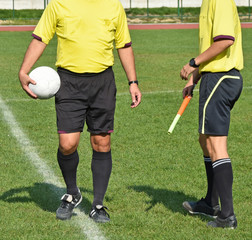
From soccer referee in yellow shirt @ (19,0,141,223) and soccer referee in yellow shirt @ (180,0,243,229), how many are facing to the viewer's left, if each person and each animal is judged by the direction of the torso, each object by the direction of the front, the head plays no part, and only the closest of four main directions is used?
1

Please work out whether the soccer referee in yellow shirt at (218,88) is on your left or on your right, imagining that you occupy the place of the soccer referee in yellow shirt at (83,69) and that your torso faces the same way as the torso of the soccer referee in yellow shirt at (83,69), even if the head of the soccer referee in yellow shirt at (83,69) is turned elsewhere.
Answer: on your left

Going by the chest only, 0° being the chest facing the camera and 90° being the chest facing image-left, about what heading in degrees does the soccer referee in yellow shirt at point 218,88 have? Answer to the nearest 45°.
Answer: approximately 90°

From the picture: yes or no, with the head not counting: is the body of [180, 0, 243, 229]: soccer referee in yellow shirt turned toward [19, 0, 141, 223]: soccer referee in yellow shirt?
yes

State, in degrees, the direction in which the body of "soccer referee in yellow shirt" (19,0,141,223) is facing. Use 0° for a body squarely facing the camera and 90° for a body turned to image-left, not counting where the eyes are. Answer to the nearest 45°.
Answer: approximately 0°

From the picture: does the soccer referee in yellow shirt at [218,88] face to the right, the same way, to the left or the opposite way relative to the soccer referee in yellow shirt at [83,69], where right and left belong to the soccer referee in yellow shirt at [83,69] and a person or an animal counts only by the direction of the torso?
to the right
